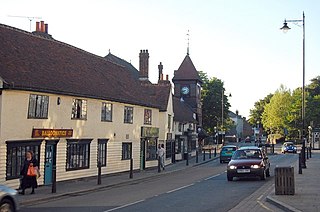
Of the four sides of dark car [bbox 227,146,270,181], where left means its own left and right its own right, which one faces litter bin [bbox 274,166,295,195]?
front

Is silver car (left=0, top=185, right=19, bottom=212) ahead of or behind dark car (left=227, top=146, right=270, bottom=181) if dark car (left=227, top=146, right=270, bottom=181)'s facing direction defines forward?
ahead

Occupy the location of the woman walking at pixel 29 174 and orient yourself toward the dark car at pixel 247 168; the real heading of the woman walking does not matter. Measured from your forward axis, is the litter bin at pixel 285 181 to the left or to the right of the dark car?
right

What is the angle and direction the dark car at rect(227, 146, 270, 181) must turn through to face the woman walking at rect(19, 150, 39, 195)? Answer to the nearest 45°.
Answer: approximately 45° to its right

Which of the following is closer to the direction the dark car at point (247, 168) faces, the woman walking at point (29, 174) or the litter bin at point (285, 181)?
the litter bin

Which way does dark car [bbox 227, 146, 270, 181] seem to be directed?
toward the camera

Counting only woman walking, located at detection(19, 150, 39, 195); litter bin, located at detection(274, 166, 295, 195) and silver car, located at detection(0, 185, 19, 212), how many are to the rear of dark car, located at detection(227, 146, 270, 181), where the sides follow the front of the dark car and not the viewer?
0

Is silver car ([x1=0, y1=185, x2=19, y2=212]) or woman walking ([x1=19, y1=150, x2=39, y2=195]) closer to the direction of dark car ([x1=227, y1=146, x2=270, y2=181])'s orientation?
the silver car
